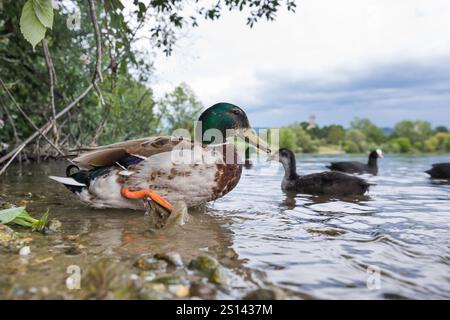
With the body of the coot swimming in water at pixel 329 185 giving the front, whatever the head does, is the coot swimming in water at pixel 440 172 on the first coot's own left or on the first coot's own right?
on the first coot's own right

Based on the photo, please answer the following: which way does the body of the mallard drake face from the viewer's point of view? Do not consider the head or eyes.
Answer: to the viewer's right

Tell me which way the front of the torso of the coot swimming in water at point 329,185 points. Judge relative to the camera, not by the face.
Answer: to the viewer's left

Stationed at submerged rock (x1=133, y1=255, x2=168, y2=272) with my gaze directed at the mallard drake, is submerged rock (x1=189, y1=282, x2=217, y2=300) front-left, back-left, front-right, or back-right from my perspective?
back-right

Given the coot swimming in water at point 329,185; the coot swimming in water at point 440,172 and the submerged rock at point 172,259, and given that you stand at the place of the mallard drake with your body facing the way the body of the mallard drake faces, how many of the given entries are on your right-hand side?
1

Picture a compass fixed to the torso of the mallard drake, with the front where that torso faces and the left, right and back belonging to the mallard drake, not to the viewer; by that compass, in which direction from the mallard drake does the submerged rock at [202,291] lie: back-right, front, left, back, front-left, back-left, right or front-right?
right

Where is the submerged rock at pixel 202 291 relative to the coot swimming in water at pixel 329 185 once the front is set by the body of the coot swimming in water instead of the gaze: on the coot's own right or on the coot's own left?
on the coot's own left
